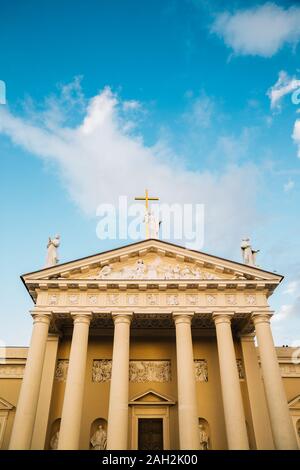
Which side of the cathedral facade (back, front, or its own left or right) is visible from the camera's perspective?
front
